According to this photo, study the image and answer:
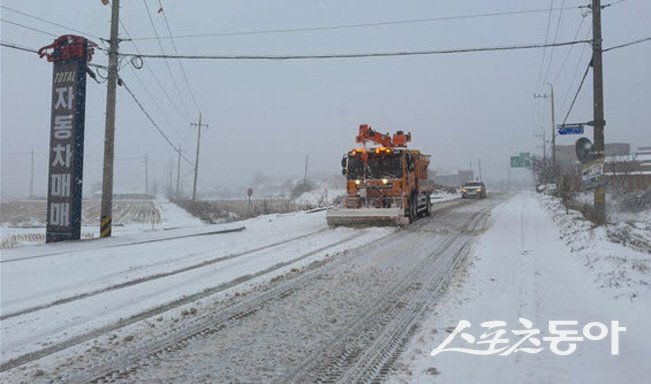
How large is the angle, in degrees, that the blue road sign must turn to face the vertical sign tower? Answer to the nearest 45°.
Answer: approximately 45° to its right

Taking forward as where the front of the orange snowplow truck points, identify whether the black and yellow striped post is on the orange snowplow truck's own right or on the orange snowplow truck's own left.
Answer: on the orange snowplow truck's own right

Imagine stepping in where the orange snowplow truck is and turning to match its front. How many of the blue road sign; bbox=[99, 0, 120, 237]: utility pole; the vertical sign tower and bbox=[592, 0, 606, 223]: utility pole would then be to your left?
2

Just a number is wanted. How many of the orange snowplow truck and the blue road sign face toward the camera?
2

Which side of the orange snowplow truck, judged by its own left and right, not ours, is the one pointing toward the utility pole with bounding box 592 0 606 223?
left

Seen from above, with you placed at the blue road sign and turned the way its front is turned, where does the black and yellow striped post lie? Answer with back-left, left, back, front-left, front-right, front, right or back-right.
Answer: front-right

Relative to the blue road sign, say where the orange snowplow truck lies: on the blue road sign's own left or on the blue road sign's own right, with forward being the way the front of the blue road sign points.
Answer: on the blue road sign's own right

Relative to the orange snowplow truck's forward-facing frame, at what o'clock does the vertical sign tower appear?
The vertical sign tower is roughly at 2 o'clock from the orange snowplow truck.

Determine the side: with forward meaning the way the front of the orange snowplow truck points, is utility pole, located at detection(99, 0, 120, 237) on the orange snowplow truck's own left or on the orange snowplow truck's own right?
on the orange snowplow truck's own right

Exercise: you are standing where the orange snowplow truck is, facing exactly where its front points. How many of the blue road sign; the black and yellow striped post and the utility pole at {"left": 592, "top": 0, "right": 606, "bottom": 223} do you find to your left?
2

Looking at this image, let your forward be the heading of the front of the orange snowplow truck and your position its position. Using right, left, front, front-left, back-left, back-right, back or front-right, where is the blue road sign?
left

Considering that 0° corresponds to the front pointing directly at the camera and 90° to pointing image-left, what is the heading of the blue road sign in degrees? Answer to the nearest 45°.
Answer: approximately 0°
